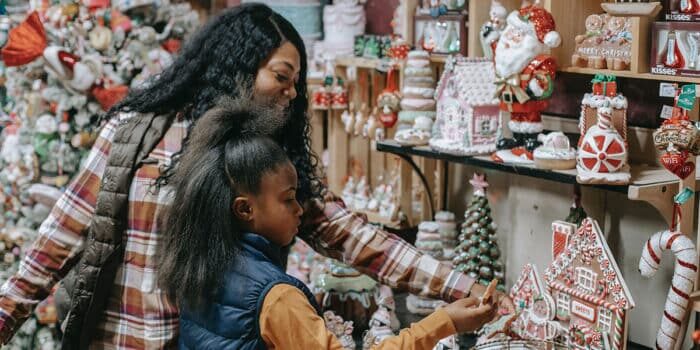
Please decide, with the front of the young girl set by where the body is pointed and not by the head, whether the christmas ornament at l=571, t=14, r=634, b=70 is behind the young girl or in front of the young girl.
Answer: in front

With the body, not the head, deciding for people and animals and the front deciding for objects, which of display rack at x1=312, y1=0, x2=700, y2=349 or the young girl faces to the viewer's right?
the young girl

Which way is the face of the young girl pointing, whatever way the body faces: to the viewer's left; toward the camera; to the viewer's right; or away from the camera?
to the viewer's right

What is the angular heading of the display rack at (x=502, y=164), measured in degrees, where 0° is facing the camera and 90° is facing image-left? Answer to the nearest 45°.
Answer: approximately 45°

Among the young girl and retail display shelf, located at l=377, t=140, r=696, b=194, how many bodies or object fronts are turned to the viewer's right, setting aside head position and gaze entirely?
1

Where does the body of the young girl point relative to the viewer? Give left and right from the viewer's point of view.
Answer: facing to the right of the viewer

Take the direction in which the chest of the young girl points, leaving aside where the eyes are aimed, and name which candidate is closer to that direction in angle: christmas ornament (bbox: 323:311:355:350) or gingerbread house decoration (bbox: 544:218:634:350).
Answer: the gingerbread house decoration

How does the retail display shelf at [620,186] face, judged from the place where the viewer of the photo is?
facing the viewer and to the left of the viewer

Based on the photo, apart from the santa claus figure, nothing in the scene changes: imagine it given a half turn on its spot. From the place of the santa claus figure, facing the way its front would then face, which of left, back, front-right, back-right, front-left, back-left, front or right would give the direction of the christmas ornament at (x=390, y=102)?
left

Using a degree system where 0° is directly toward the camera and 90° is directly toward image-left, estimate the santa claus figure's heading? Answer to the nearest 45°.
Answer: approximately 45°

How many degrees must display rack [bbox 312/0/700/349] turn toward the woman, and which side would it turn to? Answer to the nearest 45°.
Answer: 0° — it already faces them
